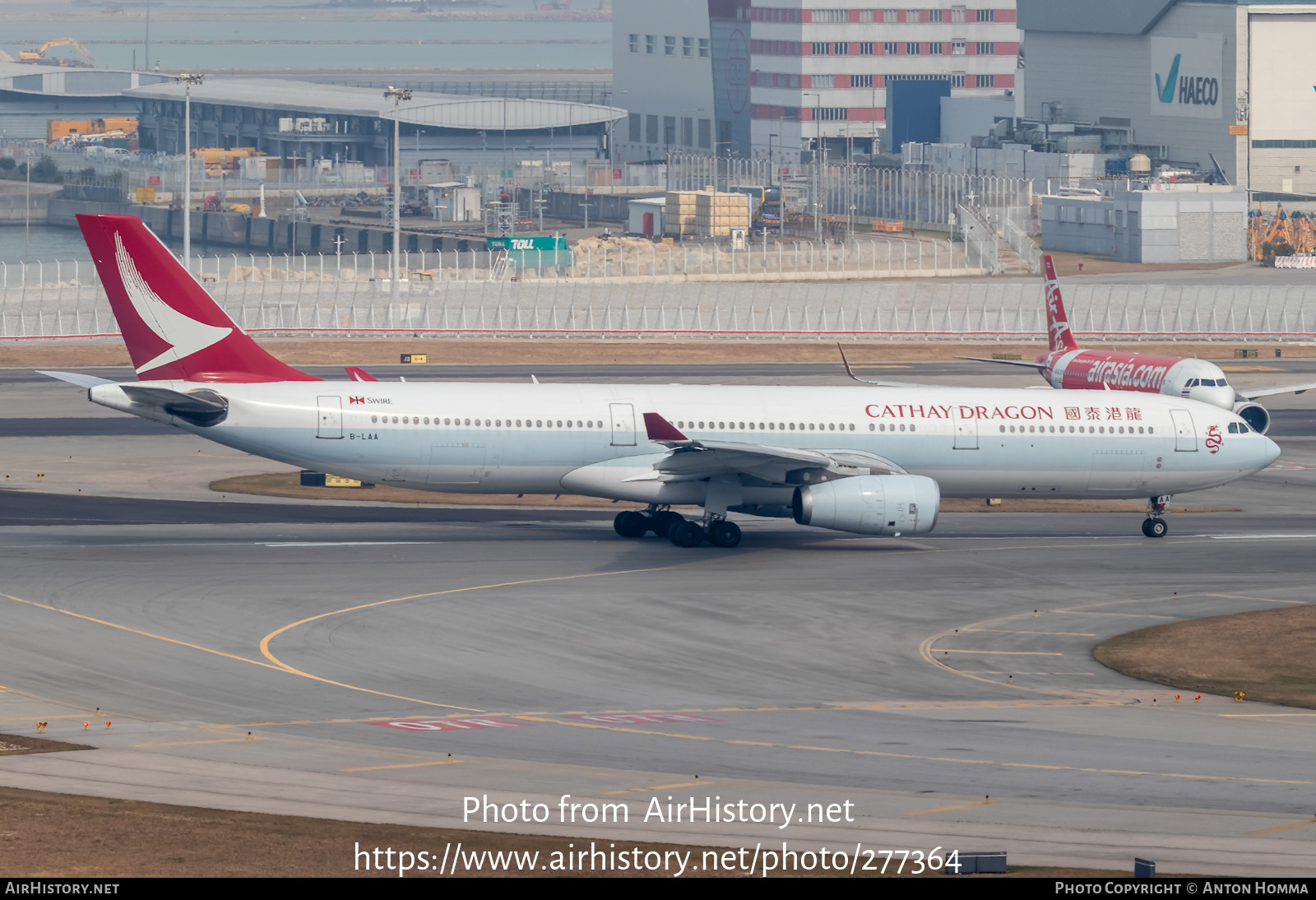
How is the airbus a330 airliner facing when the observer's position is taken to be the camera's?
facing to the right of the viewer
